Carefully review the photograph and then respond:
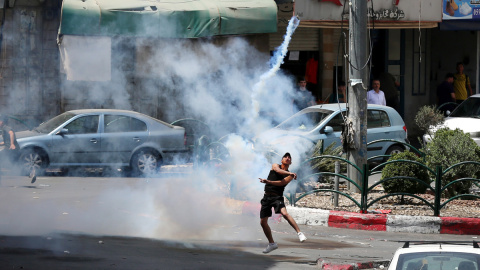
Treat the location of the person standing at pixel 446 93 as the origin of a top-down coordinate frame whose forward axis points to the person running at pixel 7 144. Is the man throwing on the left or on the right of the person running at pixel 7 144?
left

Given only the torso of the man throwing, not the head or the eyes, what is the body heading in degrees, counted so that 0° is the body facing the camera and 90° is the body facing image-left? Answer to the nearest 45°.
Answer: approximately 315°

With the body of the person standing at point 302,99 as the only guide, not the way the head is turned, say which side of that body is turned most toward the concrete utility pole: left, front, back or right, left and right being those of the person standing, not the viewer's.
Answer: front

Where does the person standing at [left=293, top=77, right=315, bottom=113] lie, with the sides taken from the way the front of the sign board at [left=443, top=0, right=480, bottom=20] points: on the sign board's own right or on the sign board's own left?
on the sign board's own right

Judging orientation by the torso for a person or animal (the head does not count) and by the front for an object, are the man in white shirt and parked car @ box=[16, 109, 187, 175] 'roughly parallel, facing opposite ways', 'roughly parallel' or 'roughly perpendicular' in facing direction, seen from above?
roughly perpendicular

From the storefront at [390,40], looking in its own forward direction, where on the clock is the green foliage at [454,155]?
The green foliage is roughly at 12 o'clock from the storefront.

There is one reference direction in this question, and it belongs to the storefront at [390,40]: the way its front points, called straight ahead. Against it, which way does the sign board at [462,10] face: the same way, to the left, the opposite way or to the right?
the same way

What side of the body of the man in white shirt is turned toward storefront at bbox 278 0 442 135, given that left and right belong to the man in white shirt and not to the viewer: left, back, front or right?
back

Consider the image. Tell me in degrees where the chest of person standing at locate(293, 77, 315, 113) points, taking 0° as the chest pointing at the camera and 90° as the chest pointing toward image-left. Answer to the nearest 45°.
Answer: approximately 0°

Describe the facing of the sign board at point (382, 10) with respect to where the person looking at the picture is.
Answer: facing the viewer

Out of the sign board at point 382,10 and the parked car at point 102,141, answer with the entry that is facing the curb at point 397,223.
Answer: the sign board

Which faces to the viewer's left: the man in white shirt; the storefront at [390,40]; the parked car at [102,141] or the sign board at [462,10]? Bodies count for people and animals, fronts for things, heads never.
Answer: the parked car

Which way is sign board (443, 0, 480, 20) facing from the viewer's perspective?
toward the camera

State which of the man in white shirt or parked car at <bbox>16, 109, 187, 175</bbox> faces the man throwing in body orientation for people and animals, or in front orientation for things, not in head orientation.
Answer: the man in white shirt

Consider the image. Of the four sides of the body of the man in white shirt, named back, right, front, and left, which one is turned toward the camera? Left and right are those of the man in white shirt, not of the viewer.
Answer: front

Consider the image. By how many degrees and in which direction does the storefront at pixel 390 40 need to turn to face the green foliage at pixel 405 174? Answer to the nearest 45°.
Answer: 0° — it already faces it

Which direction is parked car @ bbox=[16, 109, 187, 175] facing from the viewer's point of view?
to the viewer's left

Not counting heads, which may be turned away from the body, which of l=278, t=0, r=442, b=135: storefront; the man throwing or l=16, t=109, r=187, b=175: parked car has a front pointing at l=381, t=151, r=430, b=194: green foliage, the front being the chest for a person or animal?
the storefront
